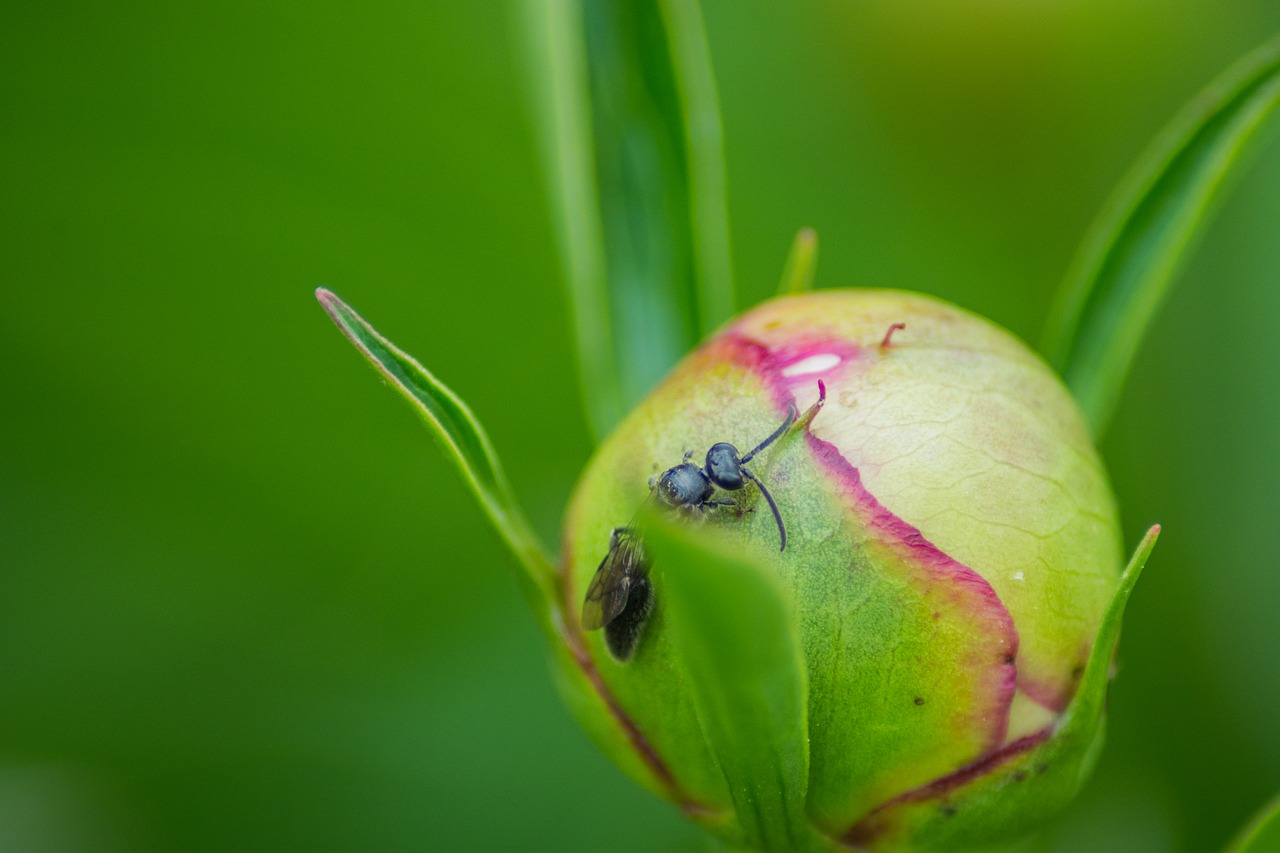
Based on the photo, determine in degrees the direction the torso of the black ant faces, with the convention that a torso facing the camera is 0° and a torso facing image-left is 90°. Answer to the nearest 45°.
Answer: approximately 270°
